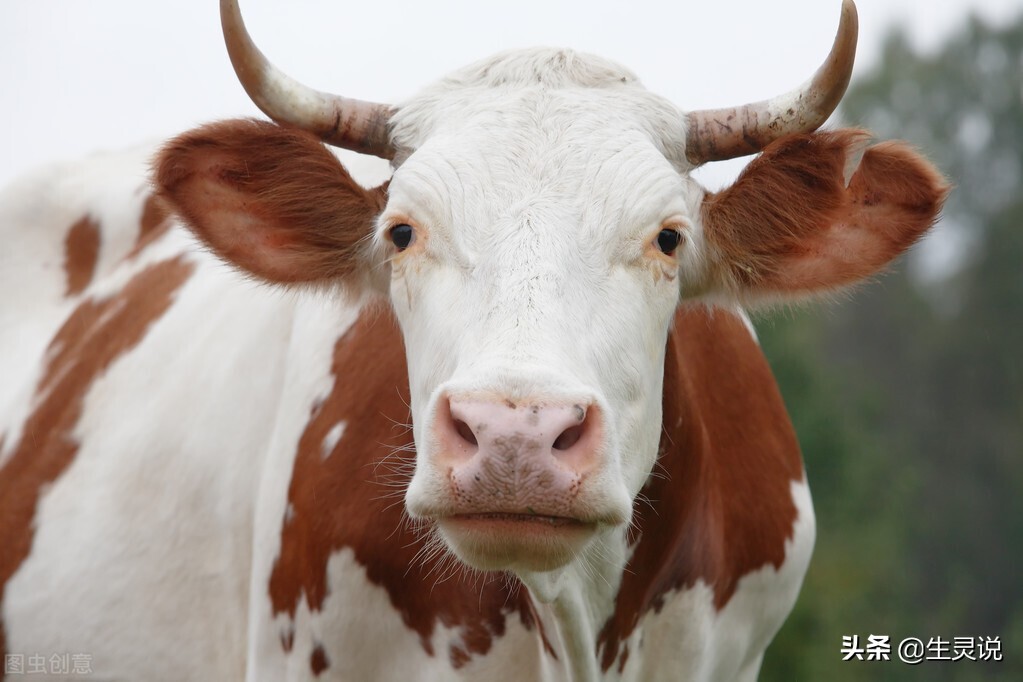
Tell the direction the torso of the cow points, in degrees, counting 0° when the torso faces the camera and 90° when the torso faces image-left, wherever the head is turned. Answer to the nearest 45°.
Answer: approximately 315°
